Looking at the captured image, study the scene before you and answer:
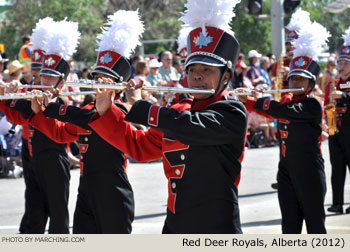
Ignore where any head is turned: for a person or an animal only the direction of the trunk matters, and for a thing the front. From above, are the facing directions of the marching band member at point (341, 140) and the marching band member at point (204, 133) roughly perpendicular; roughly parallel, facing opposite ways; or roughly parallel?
roughly parallel

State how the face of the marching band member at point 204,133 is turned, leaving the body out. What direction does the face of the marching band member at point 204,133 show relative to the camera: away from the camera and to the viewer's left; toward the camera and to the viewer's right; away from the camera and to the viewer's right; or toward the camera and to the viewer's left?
toward the camera and to the viewer's left

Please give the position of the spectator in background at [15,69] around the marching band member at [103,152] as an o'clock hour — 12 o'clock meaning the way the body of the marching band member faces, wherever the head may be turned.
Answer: The spectator in background is roughly at 4 o'clock from the marching band member.

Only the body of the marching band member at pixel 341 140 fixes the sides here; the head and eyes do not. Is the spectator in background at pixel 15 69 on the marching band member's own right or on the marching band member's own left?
on the marching band member's own right

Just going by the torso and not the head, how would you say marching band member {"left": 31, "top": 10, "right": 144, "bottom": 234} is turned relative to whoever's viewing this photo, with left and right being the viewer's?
facing the viewer and to the left of the viewer

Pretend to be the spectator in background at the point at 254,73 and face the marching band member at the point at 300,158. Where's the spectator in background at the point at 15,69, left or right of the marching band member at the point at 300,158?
right

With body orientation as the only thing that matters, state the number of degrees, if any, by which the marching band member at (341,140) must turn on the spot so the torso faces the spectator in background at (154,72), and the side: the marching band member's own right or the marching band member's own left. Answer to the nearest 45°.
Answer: approximately 90° to the marching band member's own right

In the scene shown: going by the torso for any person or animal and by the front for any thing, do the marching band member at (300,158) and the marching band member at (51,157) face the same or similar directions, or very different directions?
same or similar directions

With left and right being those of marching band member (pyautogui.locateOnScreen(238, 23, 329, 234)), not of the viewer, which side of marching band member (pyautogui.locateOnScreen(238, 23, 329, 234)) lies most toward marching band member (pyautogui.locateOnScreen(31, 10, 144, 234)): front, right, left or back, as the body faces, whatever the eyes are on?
front

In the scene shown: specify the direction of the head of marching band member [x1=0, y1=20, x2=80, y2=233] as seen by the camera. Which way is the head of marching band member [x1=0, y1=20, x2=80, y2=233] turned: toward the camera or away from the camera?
toward the camera

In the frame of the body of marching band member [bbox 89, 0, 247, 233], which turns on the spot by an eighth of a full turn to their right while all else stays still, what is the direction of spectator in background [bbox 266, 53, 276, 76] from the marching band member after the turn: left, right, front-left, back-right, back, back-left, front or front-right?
right

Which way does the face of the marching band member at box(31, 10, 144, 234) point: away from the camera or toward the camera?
toward the camera

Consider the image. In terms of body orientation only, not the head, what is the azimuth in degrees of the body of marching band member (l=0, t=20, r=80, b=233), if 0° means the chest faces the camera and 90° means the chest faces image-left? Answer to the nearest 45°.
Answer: approximately 45°

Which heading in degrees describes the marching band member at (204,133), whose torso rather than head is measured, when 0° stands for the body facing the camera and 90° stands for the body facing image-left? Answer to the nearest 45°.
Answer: approximately 45°
